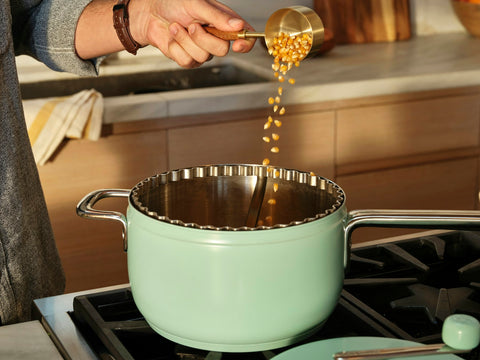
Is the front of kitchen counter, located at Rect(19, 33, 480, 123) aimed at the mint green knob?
yes

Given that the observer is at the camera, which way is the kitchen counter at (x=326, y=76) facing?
facing the viewer

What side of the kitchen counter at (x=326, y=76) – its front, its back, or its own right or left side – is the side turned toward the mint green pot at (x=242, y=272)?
front

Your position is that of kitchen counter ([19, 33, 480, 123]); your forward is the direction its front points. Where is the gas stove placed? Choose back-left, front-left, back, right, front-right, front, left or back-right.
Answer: front
